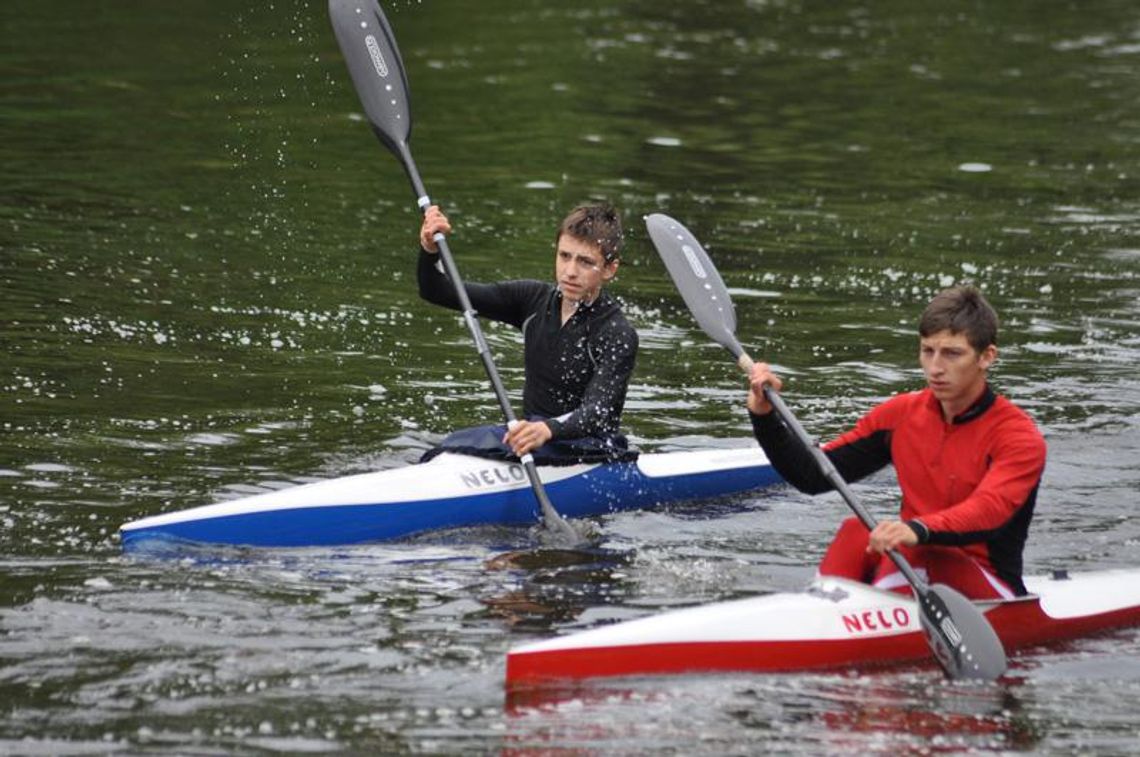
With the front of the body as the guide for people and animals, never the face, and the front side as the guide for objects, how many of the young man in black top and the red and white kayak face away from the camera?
0

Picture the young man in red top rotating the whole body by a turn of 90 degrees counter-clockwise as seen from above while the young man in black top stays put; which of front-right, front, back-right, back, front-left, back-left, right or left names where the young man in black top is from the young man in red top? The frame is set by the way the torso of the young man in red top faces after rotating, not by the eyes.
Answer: back

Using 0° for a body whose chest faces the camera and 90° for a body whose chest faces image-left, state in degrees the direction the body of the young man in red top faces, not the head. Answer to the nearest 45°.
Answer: approximately 45°

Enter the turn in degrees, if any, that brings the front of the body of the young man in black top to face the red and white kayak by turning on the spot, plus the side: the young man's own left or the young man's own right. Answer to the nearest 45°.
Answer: approximately 45° to the young man's own left

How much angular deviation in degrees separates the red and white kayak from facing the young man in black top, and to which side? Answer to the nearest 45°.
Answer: approximately 90° to its right

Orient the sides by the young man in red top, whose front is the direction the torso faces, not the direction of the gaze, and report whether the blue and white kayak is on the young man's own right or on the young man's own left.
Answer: on the young man's own right
